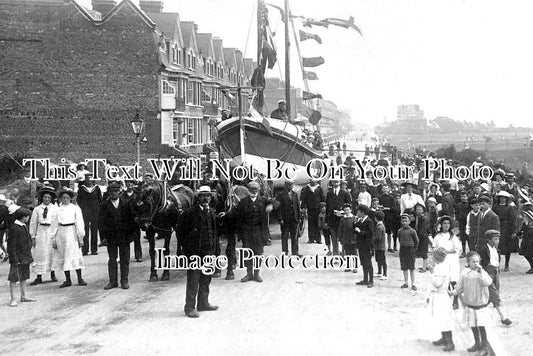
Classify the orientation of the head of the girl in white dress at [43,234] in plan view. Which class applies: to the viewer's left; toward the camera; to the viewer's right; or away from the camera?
toward the camera

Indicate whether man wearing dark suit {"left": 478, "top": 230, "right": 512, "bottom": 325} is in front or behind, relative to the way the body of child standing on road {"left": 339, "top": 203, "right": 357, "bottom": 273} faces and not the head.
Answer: in front

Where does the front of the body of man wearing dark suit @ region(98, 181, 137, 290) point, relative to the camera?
toward the camera

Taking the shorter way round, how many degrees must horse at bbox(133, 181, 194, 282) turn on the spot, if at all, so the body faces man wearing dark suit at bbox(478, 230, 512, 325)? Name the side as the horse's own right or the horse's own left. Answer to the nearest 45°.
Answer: approximately 90° to the horse's own left

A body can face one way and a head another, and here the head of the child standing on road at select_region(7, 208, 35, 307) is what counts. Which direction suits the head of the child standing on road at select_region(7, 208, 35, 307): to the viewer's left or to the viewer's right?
to the viewer's right

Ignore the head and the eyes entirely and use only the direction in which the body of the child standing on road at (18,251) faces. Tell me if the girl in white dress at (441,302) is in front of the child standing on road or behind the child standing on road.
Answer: in front

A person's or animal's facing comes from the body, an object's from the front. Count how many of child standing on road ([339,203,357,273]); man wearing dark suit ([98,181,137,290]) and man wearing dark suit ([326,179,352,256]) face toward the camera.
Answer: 3

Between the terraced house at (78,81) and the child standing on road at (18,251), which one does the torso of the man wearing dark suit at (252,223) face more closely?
the child standing on road

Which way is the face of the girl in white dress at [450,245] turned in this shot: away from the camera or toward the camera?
toward the camera

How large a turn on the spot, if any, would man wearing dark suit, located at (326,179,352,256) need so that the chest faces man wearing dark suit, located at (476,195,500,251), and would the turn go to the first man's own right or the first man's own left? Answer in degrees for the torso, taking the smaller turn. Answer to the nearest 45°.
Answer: approximately 45° to the first man's own left

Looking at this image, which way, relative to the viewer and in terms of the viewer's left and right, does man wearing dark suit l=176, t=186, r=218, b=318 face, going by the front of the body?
facing the viewer and to the right of the viewer

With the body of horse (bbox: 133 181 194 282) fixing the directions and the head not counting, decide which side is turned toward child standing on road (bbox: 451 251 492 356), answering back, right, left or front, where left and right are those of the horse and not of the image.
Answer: left

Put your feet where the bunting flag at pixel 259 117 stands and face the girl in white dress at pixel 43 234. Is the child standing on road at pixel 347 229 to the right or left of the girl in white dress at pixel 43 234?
left

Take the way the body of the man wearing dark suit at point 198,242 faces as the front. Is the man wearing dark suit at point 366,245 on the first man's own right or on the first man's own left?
on the first man's own left

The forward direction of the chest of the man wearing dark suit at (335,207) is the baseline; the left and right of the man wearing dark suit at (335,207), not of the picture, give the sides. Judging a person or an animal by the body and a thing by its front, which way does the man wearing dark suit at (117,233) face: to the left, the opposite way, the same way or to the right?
the same way

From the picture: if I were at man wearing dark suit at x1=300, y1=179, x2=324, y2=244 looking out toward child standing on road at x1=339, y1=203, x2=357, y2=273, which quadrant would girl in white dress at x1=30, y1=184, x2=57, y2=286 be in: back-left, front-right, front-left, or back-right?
front-right

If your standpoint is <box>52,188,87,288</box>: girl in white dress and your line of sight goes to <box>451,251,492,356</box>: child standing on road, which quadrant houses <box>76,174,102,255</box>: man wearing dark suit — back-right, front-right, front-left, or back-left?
back-left
